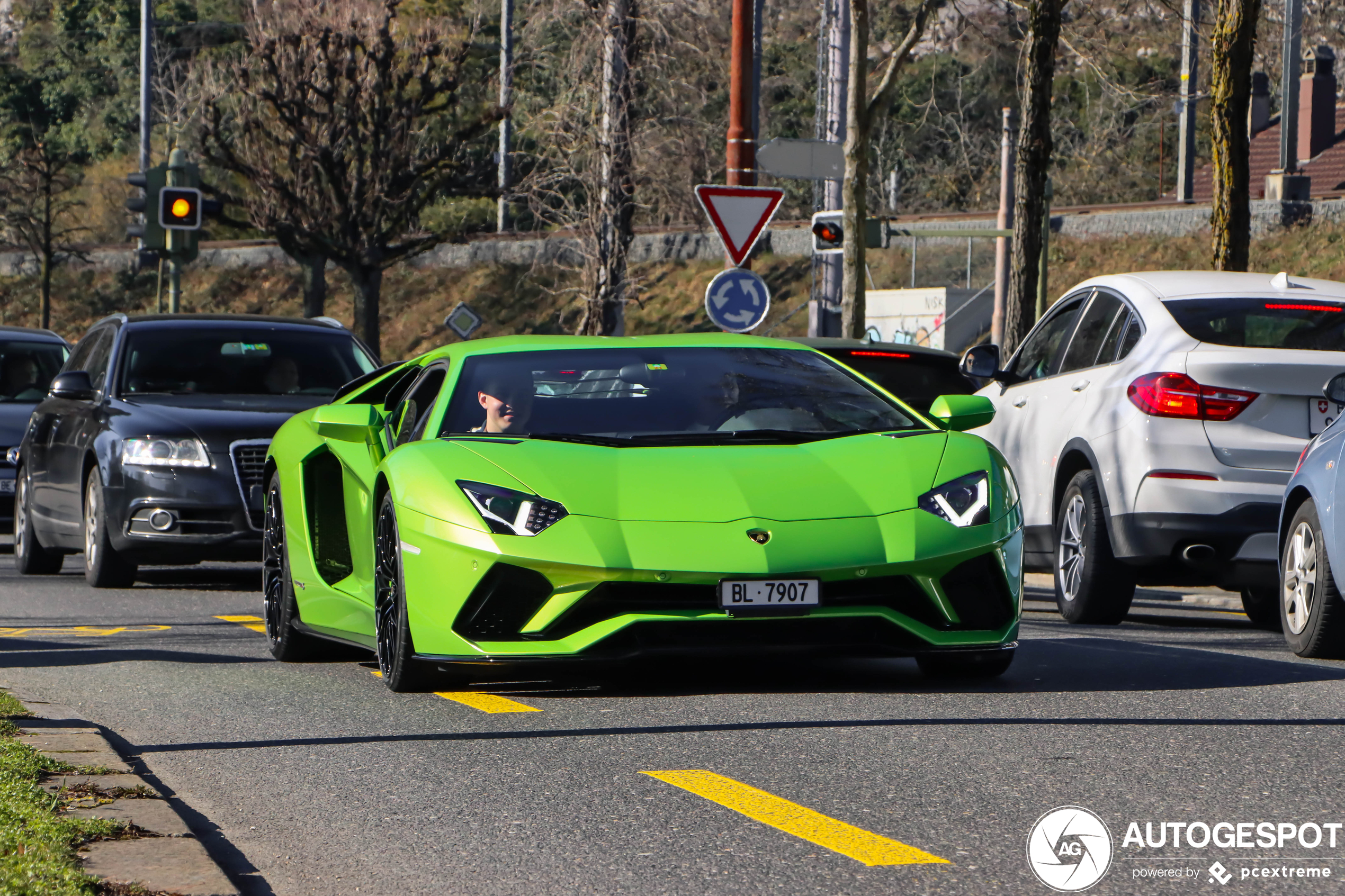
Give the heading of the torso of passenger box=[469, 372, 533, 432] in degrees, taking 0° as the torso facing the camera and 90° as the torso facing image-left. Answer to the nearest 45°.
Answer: approximately 315°

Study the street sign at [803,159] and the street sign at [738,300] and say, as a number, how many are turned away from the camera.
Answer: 1

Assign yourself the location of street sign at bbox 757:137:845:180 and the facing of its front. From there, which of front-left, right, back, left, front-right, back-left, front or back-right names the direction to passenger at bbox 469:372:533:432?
back

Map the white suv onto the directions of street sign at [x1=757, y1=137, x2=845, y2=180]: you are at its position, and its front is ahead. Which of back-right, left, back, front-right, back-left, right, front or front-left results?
back

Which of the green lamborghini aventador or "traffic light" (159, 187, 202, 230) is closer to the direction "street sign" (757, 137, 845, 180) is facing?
the traffic light

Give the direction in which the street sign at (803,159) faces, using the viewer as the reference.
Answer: facing away from the viewer
